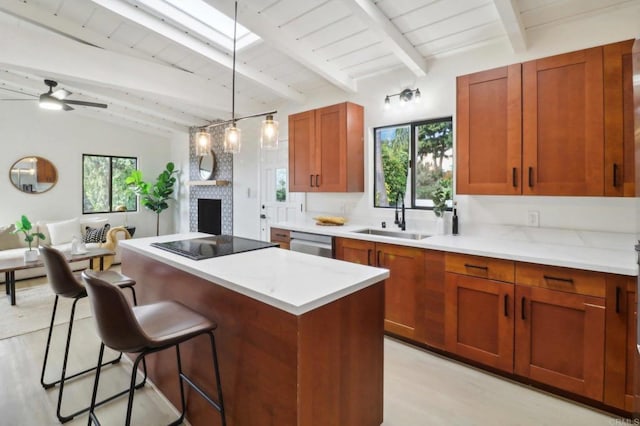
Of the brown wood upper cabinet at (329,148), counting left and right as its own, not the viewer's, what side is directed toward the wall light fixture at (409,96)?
left

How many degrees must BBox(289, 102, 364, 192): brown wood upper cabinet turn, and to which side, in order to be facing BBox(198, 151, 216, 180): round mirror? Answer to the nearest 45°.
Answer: approximately 90° to its right

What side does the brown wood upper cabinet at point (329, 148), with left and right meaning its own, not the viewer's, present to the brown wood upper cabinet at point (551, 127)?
left

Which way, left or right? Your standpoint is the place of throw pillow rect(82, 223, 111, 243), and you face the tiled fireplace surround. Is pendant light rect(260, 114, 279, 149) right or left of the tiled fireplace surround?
right

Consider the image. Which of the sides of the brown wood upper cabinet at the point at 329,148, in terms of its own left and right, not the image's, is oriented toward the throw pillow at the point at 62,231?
right

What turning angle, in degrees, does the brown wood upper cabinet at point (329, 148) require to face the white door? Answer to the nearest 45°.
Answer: approximately 90° to its right

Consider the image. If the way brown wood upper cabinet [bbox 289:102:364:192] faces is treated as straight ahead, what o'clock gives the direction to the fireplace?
The fireplace is roughly at 3 o'clock from the brown wood upper cabinet.

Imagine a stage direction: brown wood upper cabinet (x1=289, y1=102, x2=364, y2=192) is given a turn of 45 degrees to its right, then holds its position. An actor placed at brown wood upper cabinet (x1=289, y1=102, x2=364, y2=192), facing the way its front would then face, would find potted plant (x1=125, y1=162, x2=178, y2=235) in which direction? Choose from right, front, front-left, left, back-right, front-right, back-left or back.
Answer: front-right
